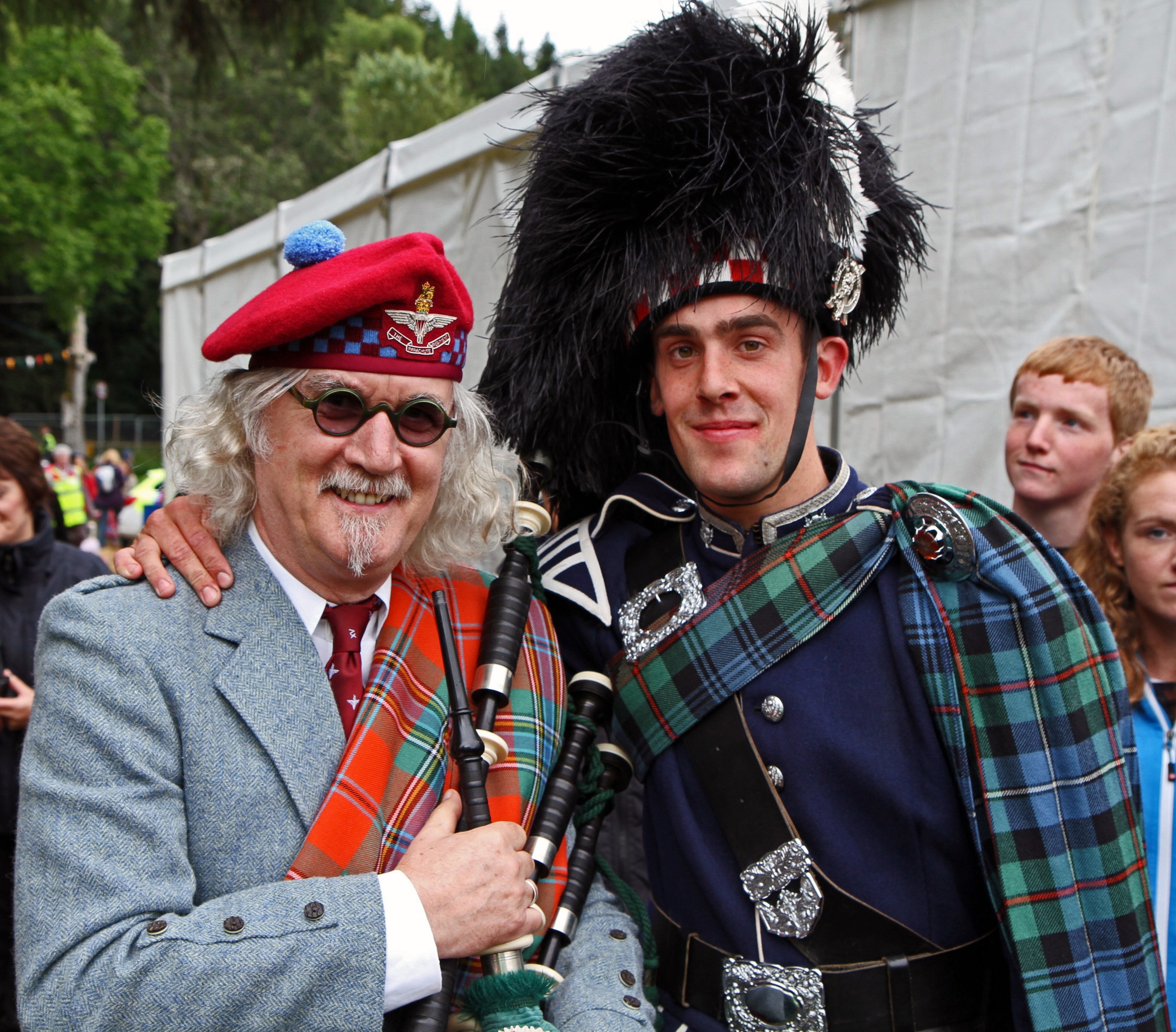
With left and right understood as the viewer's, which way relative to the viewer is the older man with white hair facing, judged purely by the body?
facing the viewer and to the right of the viewer

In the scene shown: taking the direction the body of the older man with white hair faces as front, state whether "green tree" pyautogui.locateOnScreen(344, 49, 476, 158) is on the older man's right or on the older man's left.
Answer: on the older man's left

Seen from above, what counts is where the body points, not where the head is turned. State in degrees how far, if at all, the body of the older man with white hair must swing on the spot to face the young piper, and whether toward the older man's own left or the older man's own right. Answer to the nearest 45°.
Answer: approximately 45° to the older man's own left
